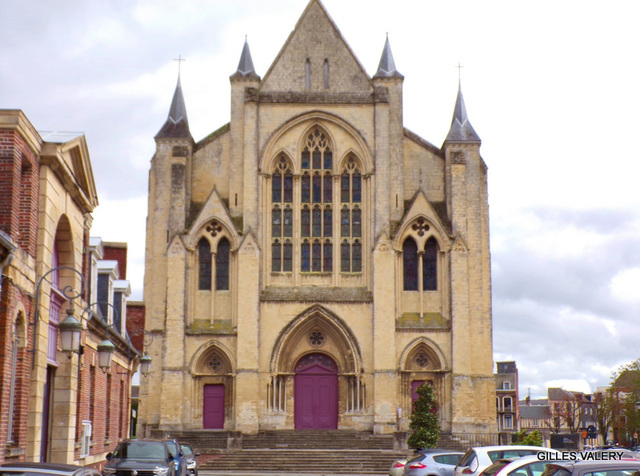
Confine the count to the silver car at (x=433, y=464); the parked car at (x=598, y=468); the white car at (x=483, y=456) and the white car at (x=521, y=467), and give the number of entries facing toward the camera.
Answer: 0

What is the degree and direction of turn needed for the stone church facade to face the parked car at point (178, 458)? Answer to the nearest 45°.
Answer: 0° — it already faces it

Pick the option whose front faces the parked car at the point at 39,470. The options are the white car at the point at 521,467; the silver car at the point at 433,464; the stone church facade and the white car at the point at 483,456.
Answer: the stone church facade

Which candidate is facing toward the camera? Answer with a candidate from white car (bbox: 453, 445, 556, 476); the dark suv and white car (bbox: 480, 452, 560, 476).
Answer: the dark suv

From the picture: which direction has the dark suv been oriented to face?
toward the camera

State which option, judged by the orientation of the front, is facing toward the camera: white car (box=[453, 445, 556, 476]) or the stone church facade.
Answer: the stone church facade

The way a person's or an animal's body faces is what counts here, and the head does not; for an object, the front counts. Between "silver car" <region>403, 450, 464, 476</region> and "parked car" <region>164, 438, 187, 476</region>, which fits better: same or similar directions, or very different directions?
very different directions

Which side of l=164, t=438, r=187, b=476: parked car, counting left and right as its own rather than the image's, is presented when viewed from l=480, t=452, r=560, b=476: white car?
left

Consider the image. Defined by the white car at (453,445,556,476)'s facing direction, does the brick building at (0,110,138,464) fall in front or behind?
behind

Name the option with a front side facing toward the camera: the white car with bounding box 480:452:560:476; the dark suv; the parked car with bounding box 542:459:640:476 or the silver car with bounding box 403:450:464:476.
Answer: the dark suv

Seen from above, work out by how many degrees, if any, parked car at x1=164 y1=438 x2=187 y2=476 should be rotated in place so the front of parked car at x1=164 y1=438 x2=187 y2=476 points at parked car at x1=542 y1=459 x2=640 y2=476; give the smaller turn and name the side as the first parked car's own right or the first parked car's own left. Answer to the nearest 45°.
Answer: approximately 45° to the first parked car's own left

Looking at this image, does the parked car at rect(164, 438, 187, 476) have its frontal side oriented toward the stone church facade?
no

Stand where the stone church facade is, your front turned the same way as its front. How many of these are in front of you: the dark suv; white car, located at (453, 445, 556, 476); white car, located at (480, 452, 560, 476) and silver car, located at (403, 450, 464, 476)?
4

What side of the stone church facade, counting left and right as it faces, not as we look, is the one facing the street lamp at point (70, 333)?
front
